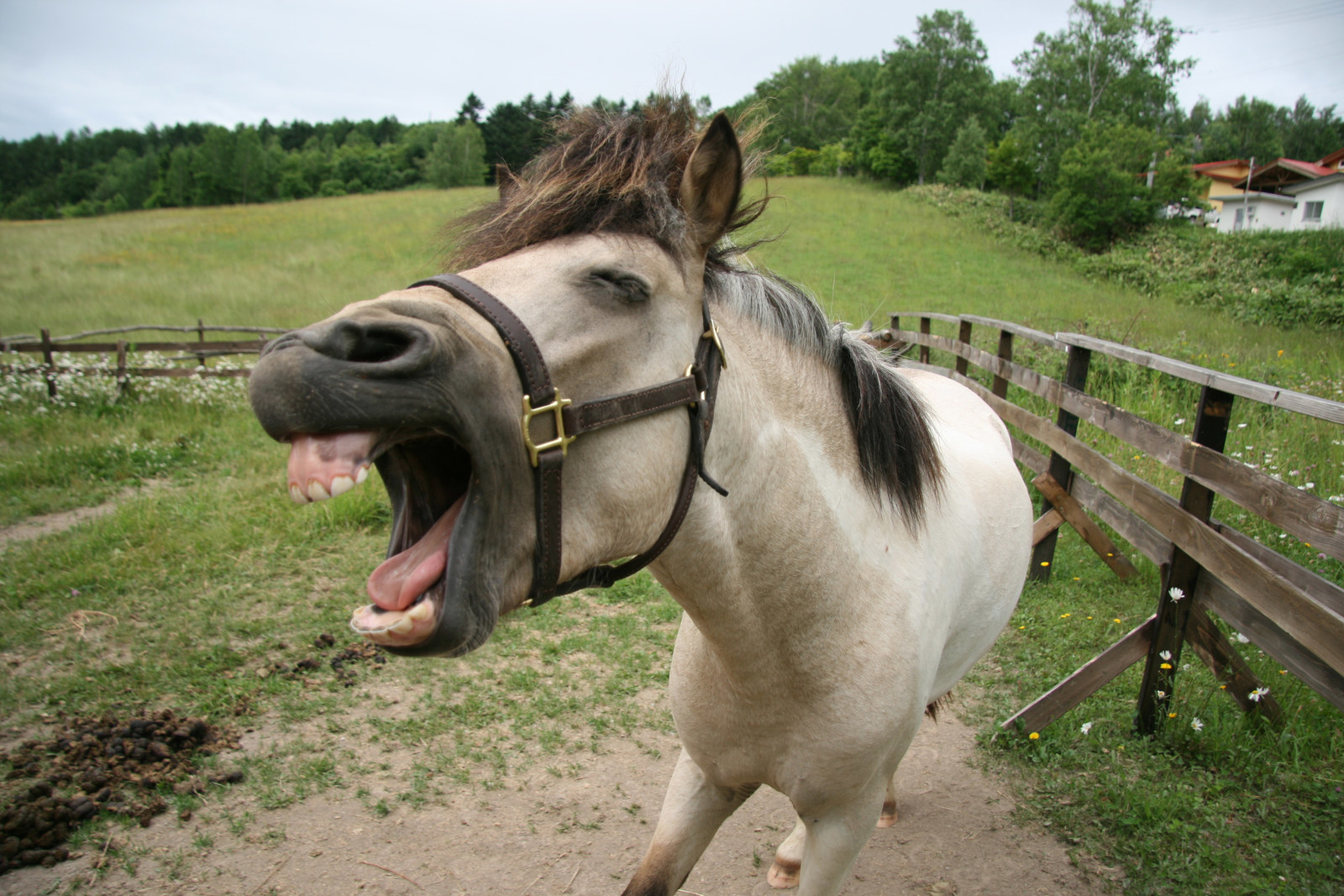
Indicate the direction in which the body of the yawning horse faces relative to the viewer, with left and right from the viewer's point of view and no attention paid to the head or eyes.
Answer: facing the viewer and to the left of the viewer

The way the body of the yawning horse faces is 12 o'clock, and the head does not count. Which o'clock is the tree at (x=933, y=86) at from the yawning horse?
The tree is roughly at 5 o'clock from the yawning horse.

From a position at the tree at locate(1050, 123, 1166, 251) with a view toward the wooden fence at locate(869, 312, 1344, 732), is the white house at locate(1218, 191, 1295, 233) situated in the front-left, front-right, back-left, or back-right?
back-left

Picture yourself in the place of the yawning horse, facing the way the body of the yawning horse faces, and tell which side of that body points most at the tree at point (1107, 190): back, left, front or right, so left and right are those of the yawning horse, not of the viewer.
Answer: back

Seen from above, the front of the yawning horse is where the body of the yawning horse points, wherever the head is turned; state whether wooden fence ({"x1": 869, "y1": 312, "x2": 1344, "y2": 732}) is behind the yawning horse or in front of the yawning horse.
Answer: behind

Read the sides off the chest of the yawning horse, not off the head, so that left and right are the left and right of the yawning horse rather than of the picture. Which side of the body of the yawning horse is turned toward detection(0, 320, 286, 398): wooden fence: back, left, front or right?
right

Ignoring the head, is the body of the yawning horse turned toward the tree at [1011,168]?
no

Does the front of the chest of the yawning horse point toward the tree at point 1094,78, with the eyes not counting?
no

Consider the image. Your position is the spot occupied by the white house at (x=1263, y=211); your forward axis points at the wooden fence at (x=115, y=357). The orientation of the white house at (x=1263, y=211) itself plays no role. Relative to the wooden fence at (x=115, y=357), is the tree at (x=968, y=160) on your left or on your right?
right

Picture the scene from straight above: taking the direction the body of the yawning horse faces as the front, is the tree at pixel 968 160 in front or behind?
behind

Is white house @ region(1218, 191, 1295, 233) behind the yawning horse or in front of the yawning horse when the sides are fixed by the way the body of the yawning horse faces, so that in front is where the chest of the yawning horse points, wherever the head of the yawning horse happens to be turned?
behind

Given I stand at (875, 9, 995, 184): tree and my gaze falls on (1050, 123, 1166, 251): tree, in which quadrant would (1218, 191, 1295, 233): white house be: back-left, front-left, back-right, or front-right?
front-left
